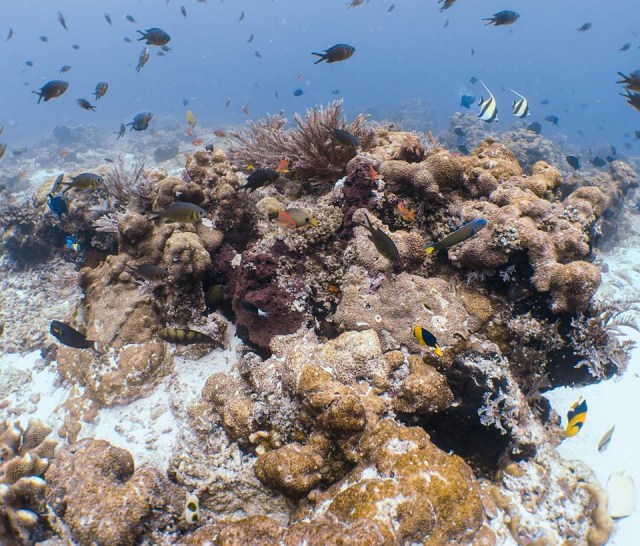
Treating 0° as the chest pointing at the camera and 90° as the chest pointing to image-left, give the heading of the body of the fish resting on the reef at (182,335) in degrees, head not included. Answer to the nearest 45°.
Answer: approximately 90°

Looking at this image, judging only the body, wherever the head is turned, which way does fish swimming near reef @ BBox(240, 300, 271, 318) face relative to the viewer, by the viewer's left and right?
facing to the left of the viewer

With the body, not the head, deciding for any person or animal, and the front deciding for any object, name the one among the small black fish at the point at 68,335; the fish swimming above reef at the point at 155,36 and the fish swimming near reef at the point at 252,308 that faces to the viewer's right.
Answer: the fish swimming above reef at the point at 155,36

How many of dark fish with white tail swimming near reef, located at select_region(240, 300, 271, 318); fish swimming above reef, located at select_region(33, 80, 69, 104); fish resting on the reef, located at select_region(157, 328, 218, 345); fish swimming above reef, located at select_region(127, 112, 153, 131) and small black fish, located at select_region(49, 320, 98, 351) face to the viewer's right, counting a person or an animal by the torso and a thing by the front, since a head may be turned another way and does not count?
2

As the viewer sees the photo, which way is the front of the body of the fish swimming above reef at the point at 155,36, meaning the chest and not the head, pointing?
to the viewer's right

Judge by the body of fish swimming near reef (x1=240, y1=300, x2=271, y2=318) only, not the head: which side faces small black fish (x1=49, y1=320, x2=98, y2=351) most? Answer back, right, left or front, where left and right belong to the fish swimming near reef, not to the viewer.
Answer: front
